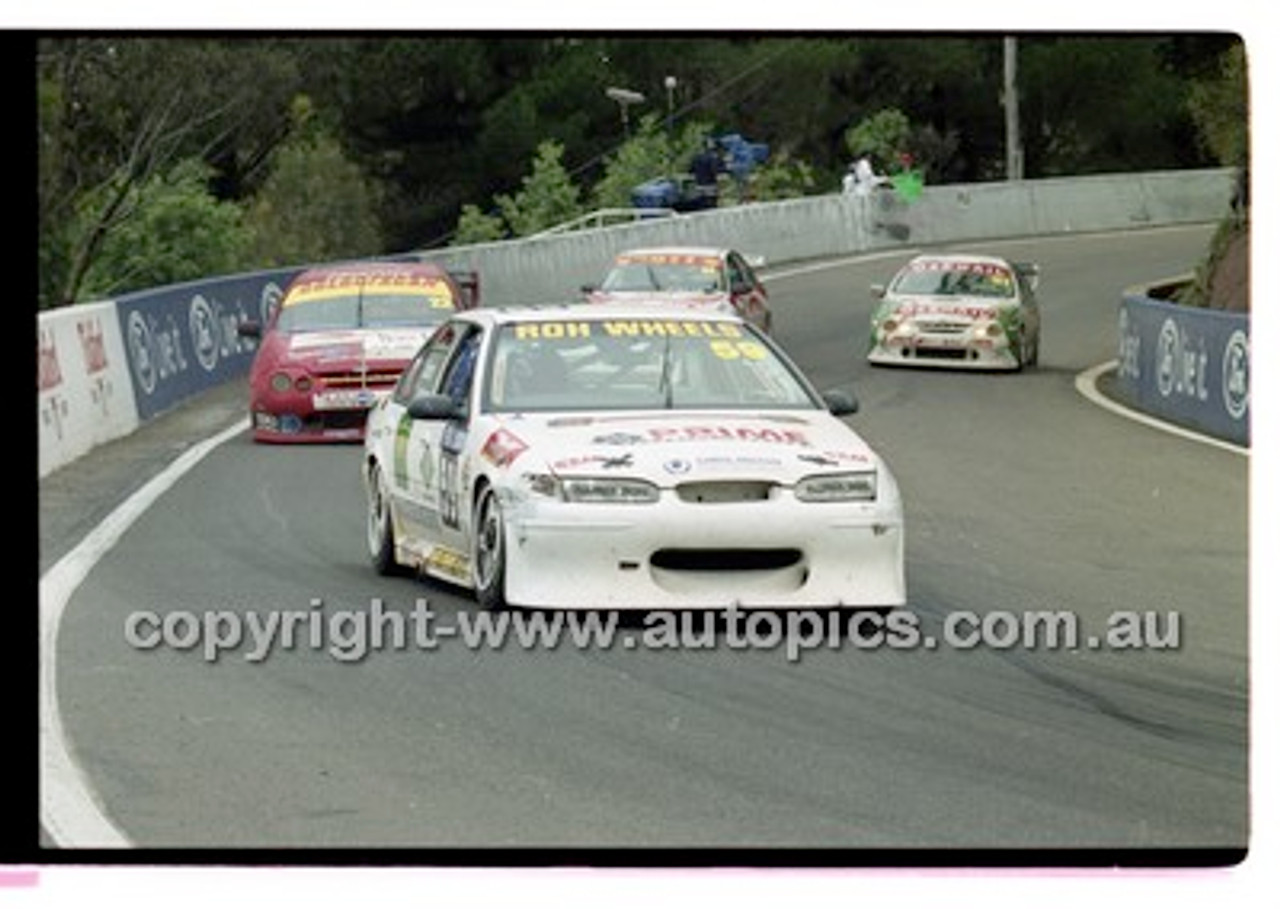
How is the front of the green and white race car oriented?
toward the camera

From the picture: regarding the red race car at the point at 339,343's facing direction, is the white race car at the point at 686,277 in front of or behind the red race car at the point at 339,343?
behind

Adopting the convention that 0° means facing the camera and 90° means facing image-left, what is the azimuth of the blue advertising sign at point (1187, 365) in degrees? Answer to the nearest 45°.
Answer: approximately 45°

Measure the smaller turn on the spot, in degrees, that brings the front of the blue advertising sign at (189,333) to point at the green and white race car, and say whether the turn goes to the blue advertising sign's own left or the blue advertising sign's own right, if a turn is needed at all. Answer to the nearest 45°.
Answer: approximately 45° to the blue advertising sign's own left

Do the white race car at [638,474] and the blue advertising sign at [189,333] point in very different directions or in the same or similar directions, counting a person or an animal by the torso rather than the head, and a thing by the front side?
same or similar directions

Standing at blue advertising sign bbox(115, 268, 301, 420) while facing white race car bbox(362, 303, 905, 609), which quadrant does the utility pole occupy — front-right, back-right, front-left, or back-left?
back-left

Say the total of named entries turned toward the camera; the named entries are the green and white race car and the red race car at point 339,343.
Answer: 2

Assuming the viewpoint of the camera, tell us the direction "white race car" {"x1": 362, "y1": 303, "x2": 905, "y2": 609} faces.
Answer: facing the viewer and to the right of the viewer

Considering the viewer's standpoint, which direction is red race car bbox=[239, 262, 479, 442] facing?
facing the viewer

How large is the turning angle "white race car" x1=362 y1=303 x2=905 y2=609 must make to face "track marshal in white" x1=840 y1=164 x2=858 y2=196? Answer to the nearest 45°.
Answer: approximately 135° to its left

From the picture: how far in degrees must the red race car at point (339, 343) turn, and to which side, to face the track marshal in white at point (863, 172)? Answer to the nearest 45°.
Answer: approximately 135° to its left

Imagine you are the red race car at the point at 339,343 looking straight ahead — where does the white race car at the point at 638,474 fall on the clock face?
The white race car is roughly at 12 o'clock from the red race car.
